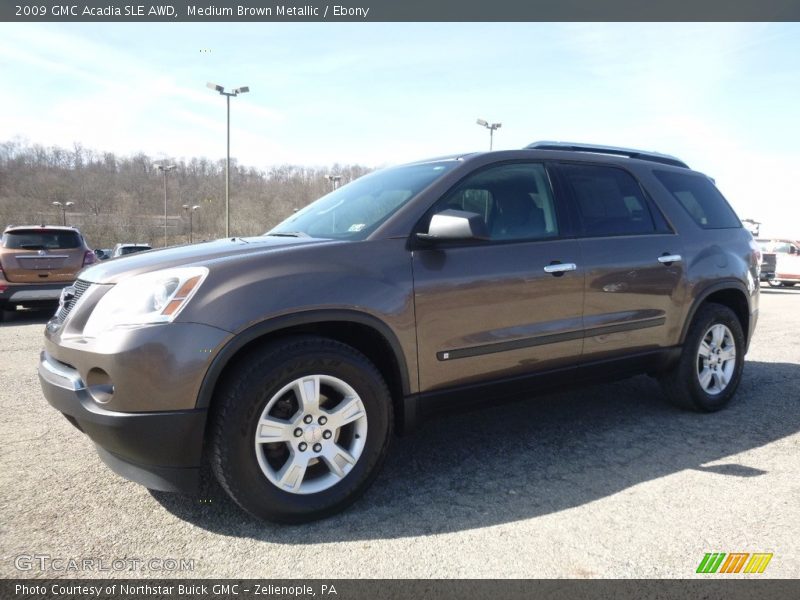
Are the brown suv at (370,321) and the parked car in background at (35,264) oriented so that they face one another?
no

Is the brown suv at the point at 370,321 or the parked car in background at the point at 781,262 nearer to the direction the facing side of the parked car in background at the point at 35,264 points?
the parked car in background

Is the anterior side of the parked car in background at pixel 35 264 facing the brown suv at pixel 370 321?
no

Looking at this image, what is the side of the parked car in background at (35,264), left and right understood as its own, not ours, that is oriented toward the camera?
back

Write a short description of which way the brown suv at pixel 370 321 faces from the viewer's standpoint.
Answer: facing the viewer and to the left of the viewer

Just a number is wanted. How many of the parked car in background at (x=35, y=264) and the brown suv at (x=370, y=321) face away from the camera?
1

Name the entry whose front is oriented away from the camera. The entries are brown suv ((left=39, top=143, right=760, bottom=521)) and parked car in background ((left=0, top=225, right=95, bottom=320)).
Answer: the parked car in background

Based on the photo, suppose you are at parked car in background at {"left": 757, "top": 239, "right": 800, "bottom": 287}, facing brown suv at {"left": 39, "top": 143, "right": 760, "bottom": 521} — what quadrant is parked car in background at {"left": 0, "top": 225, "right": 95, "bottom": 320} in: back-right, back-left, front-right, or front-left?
front-right

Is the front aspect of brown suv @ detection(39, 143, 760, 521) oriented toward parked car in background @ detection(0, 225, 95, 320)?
no

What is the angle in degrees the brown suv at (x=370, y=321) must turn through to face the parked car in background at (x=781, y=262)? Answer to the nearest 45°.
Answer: approximately 180°

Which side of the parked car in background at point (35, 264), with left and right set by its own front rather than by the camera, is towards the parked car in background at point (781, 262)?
right
